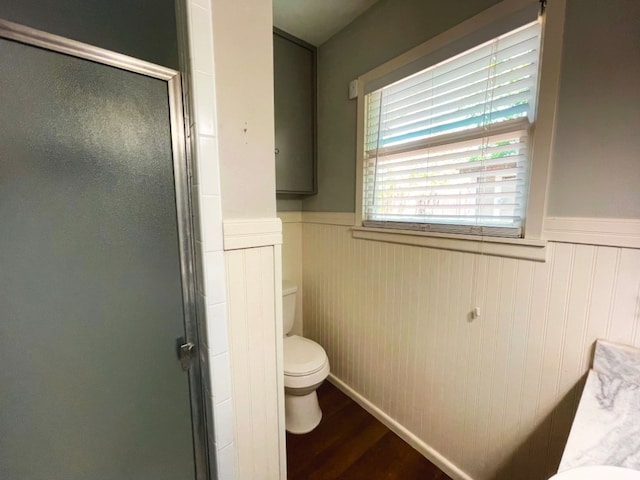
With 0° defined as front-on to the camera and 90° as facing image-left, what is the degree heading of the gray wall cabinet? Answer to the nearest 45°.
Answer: approximately 315°

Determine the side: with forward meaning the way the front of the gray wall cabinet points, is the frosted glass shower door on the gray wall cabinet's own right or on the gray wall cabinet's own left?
on the gray wall cabinet's own right

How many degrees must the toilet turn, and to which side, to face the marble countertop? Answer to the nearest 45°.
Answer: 0° — it already faces it

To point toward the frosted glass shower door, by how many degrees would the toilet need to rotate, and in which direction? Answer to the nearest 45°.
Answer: approximately 90° to its right
